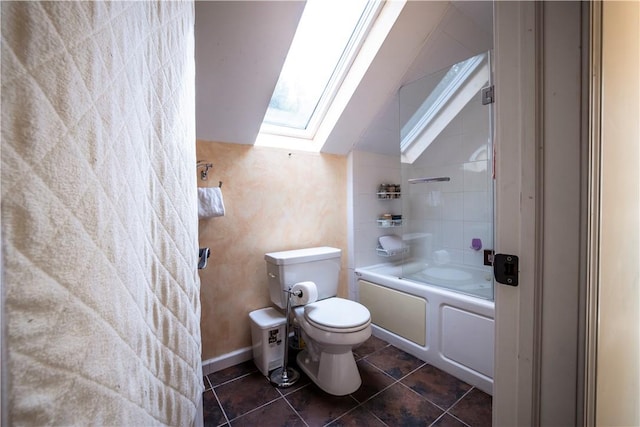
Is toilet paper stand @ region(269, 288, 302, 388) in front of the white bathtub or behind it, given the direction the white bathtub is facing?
in front

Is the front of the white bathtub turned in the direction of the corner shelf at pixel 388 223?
no

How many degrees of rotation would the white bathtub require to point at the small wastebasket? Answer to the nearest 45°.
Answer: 0° — it already faces it

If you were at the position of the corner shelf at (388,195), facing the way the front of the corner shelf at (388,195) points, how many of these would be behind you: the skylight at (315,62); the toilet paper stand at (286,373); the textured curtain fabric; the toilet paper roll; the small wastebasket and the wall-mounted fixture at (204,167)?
0

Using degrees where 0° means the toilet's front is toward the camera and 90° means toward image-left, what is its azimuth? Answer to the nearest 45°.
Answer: approximately 315°

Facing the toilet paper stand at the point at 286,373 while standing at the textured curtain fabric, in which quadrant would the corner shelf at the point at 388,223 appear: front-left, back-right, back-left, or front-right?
front-right

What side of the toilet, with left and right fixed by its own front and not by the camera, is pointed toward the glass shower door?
left

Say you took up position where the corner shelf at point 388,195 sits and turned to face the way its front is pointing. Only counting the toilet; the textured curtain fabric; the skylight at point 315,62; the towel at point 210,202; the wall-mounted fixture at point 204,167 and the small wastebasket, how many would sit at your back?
0

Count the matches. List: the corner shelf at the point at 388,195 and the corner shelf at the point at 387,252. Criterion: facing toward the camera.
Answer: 2

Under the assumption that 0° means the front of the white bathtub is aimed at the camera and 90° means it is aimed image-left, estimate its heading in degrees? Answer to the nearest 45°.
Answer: approximately 45°

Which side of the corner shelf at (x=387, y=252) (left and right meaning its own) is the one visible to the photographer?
front

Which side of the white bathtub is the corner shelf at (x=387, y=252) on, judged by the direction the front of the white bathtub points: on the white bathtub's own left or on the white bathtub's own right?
on the white bathtub's own right

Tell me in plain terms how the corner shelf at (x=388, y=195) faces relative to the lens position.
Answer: facing the viewer

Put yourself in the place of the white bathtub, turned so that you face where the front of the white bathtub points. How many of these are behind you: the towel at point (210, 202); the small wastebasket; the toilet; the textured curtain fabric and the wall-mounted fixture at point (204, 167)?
0

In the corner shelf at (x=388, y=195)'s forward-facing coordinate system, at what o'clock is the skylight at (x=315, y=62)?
The skylight is roughly at 1 o'clock from the corner shelf.

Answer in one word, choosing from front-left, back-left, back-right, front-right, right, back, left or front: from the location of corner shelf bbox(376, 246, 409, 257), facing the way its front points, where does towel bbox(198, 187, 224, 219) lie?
front-right
